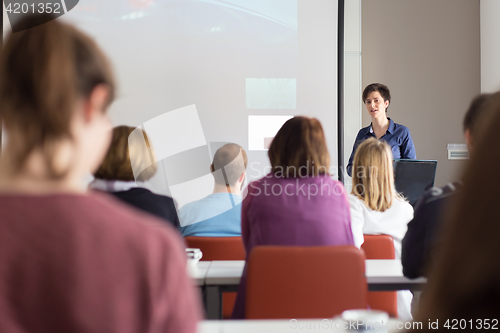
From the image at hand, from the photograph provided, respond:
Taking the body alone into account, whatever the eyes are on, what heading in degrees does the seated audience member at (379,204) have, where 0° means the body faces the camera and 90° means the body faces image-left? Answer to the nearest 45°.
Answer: approximately 180°

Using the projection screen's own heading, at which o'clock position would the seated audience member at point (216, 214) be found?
The seated audience member is roughly at 12 o'clock from the projection screen.

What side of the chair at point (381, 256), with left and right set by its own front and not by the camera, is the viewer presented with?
back

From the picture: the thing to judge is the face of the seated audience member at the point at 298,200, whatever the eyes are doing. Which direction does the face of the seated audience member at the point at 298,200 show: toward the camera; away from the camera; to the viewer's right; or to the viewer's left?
away from the camera

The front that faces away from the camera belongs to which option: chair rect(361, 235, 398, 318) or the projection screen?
the chair

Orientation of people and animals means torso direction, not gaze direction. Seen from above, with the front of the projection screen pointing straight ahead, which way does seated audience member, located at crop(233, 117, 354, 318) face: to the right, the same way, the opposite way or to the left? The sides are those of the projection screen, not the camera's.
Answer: the opposite way

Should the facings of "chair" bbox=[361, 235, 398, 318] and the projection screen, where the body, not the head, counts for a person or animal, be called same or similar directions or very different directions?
very different directions

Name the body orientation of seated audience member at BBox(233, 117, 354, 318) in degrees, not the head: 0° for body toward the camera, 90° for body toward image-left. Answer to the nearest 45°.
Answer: approximately 180°

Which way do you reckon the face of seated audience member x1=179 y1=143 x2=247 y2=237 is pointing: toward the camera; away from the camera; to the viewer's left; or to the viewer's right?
away from the camera

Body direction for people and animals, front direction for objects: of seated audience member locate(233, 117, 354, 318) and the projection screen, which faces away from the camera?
the seated audience member

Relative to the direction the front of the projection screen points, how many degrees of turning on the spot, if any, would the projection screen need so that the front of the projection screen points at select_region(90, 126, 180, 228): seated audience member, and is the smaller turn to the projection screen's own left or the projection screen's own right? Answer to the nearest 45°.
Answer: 0° — it already faces them
